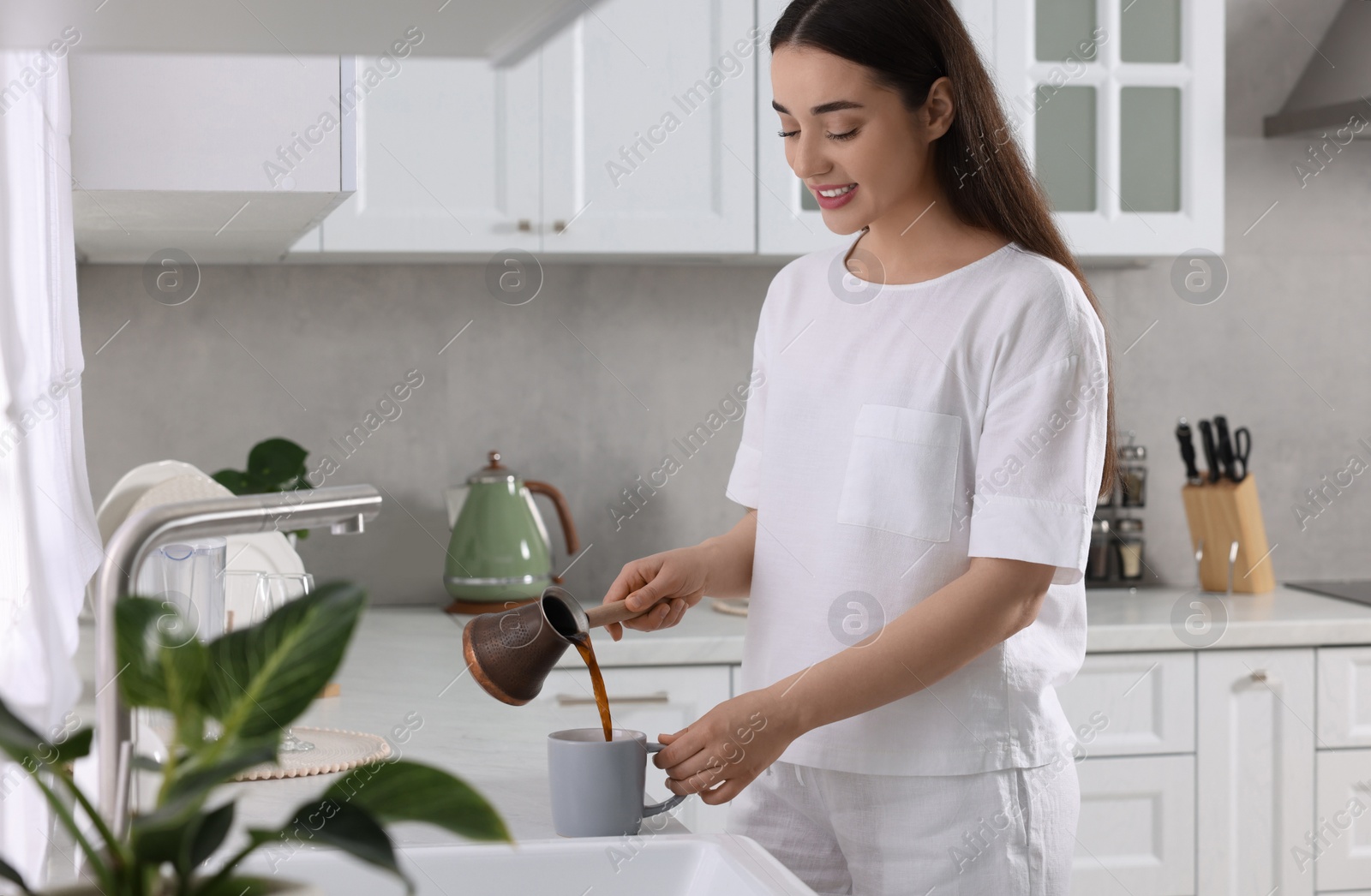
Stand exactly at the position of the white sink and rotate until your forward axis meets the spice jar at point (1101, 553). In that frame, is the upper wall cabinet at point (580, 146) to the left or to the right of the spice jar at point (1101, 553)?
left

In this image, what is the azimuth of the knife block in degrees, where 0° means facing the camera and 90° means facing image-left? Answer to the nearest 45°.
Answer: approximately 45°

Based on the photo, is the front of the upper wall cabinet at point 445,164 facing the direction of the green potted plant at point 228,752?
yes

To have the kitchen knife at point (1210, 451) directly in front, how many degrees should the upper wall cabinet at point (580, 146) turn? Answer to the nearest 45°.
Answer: approximately 90° to its left

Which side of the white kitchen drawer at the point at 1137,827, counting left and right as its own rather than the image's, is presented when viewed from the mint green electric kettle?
right

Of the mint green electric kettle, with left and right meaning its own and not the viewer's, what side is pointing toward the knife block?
back

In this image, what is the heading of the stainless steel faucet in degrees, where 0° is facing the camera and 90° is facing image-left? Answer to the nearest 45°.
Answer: approximately 270°

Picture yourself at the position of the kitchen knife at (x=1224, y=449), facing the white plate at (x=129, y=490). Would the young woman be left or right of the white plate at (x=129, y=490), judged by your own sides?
left
